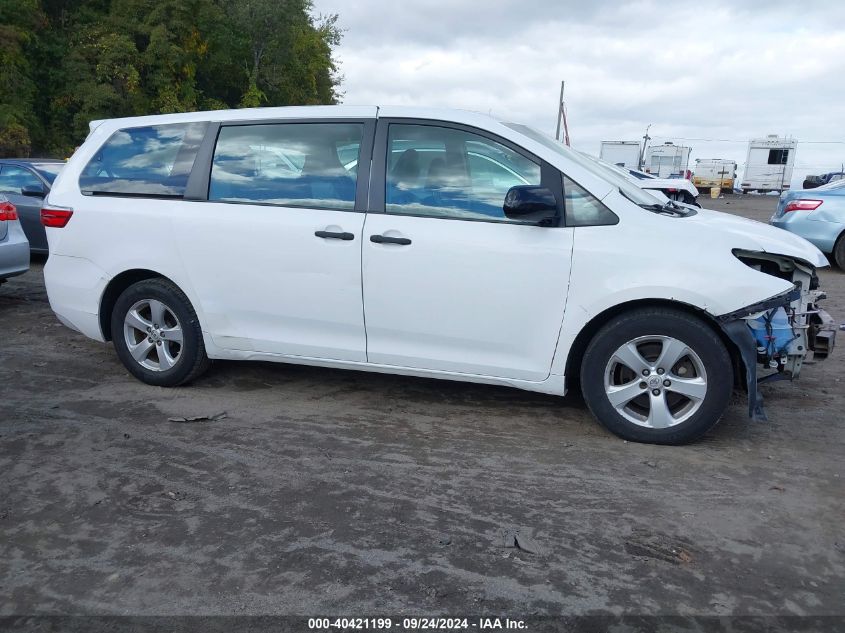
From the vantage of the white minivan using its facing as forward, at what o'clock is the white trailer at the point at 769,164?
The white trailer is roughly at 10 o'clock from the white minivan.

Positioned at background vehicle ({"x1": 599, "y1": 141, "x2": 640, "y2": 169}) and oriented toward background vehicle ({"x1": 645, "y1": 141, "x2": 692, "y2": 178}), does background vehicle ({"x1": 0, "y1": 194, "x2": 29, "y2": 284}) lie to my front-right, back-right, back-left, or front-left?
back-right

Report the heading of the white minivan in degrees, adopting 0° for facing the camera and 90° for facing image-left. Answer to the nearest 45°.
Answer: approximately 270°

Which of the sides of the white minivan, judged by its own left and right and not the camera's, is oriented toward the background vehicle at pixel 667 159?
left

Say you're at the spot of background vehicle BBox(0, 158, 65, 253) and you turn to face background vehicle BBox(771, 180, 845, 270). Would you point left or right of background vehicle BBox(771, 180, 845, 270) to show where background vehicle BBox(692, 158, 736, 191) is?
left

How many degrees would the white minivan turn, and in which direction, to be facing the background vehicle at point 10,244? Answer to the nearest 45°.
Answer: approximately 135° to its left

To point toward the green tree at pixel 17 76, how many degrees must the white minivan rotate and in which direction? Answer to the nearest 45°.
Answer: approximately 135° to its left

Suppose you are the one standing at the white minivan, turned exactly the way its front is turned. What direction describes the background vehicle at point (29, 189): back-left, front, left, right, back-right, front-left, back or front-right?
back-left
